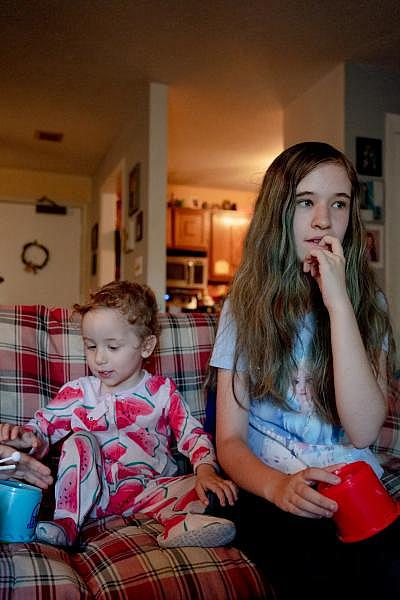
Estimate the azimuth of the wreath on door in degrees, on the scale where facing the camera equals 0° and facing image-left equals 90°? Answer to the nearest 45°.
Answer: approximately 0°

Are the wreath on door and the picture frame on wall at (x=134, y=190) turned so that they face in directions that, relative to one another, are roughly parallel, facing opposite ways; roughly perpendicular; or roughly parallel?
roughly perpendicular

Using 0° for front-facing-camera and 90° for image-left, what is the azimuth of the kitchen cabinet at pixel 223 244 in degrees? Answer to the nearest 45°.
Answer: approximately 0°

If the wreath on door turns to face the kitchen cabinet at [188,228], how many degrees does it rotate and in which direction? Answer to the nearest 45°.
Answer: approximately 90° to its left

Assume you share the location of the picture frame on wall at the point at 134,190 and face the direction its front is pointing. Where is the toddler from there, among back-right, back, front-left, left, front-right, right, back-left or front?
left

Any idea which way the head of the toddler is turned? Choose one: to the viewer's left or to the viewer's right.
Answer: to the viewer's left
